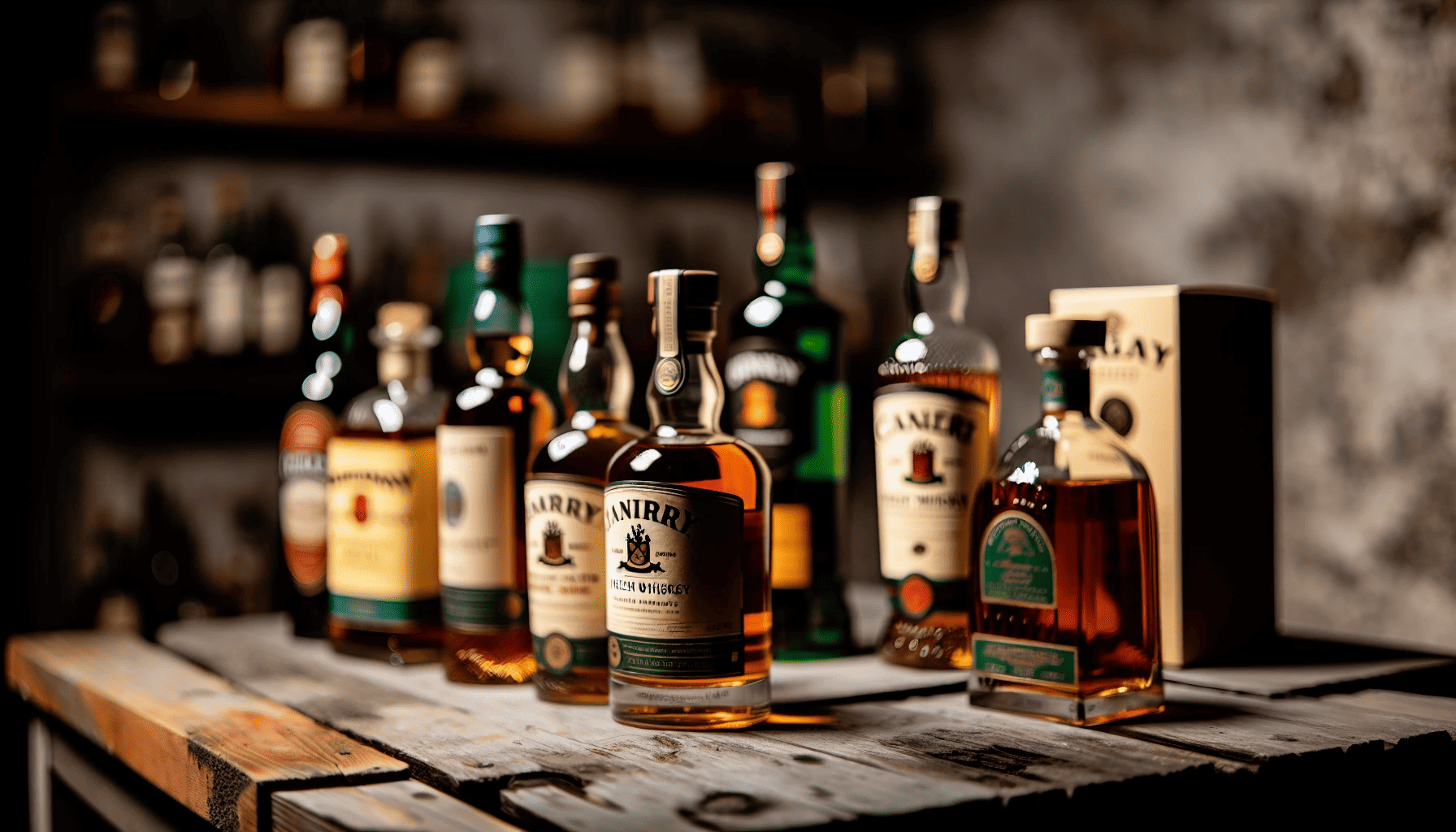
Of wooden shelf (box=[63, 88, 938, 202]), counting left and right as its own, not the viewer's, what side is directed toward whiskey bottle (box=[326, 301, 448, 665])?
front

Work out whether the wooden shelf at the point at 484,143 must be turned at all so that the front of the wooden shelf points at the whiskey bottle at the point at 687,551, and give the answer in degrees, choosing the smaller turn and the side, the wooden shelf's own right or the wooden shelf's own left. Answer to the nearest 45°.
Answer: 0° — it already faces it

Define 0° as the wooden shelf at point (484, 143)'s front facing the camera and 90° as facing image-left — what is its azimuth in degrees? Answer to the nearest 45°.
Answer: approximately 0°

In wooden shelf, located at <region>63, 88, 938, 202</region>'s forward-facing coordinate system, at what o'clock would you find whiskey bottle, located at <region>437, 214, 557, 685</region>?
The whiskey bottle is roughly at 12 o'clock from the wooden shelf.

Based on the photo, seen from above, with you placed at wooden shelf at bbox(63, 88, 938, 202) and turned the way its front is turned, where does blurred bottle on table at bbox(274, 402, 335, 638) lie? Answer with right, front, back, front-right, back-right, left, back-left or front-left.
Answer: front

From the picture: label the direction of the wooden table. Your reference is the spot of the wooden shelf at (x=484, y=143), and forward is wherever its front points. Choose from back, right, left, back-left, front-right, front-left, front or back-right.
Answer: front

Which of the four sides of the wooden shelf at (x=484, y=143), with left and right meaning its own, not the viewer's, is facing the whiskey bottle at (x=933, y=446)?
front

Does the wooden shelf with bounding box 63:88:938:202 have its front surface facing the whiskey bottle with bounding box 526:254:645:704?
yes

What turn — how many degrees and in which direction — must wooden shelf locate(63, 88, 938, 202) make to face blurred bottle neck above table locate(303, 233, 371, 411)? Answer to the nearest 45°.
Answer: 0° — it already faces it
